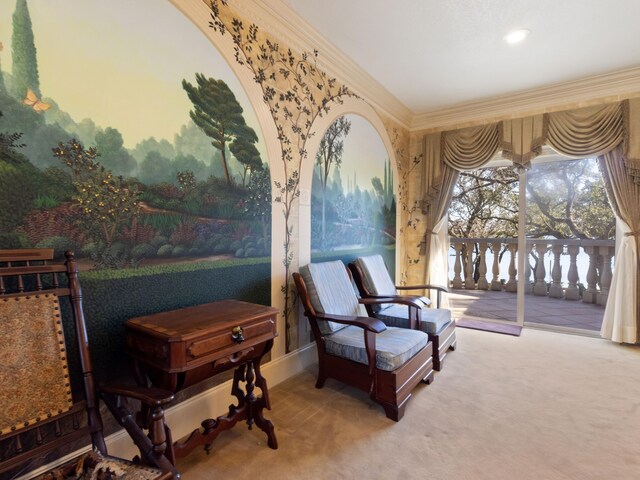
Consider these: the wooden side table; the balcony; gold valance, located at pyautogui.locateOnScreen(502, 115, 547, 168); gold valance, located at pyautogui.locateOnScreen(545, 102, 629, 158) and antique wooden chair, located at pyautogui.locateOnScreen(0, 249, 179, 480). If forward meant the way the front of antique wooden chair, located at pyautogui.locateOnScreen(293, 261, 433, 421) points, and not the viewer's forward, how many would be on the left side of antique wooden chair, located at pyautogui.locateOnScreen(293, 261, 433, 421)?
3

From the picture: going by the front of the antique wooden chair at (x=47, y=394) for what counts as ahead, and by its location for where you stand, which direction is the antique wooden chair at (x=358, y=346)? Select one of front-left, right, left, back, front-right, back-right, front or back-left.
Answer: front-left

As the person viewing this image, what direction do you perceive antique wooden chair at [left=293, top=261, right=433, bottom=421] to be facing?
facing the viewer and to the right of the viewer

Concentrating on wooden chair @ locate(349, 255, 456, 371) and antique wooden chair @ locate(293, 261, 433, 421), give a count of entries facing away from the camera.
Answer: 0

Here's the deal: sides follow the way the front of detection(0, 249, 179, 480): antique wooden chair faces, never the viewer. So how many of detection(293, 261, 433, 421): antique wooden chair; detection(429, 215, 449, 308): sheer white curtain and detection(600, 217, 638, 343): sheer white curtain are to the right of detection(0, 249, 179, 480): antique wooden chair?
0

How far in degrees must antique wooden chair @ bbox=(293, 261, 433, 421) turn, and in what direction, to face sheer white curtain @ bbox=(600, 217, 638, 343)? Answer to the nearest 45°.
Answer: approximately 90° to its left

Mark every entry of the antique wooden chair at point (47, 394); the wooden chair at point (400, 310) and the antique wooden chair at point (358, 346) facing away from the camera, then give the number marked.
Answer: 0

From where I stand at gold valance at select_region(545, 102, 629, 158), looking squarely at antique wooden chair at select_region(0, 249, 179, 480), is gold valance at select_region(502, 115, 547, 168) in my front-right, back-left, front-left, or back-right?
front-right

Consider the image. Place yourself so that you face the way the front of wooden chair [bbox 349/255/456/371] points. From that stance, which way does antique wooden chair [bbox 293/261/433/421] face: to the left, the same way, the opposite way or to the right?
the same way
